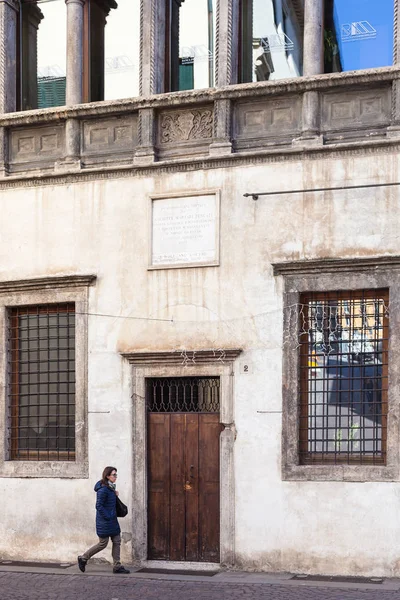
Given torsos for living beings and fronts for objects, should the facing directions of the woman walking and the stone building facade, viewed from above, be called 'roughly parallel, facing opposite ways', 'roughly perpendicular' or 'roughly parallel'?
roughly perpendicular

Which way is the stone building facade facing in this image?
toward the camera

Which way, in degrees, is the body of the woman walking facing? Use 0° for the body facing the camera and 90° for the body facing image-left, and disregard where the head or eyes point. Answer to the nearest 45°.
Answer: approximately 270°
